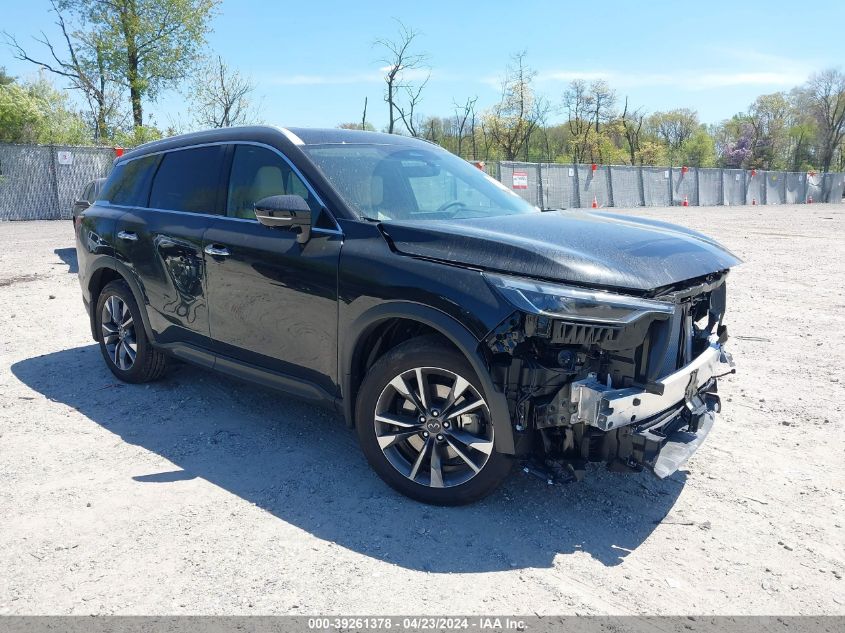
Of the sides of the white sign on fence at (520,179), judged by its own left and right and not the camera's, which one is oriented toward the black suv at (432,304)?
front

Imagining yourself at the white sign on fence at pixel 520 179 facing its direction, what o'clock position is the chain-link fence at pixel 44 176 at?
The chain-link fence is roughly at 2 o'clock from the white sign on fence.

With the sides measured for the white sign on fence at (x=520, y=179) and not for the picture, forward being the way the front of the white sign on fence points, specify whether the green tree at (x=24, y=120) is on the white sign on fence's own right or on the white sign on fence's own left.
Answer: on the white sign on fence's own right

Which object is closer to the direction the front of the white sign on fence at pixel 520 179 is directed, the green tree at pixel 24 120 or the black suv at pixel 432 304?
the black suv

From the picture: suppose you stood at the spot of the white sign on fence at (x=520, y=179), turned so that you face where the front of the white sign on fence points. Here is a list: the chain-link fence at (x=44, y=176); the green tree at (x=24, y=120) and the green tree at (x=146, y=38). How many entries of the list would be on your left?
0

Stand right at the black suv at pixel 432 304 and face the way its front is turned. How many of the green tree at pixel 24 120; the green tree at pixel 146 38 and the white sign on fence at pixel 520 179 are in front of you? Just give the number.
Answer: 0

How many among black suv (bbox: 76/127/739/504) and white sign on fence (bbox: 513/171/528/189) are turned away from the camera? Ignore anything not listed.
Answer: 0

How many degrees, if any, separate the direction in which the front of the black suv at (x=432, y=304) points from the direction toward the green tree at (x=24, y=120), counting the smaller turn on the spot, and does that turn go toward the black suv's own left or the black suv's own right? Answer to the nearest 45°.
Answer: approximately 180°

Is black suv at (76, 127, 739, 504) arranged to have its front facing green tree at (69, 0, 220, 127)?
no

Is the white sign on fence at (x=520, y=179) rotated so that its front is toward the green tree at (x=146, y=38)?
no

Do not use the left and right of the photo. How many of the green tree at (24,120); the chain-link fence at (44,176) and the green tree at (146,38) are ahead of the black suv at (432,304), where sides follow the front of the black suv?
0

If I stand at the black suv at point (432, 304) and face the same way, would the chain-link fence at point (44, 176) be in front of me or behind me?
behind

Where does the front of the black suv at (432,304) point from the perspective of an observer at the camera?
facing the viewer and to the right of the viewer

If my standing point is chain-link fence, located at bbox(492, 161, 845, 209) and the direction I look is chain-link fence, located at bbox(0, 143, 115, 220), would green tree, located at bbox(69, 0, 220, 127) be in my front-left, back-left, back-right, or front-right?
front-right

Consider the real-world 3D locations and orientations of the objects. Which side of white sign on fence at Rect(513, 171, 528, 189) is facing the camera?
front

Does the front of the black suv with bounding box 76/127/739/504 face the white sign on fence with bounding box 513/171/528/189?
no
